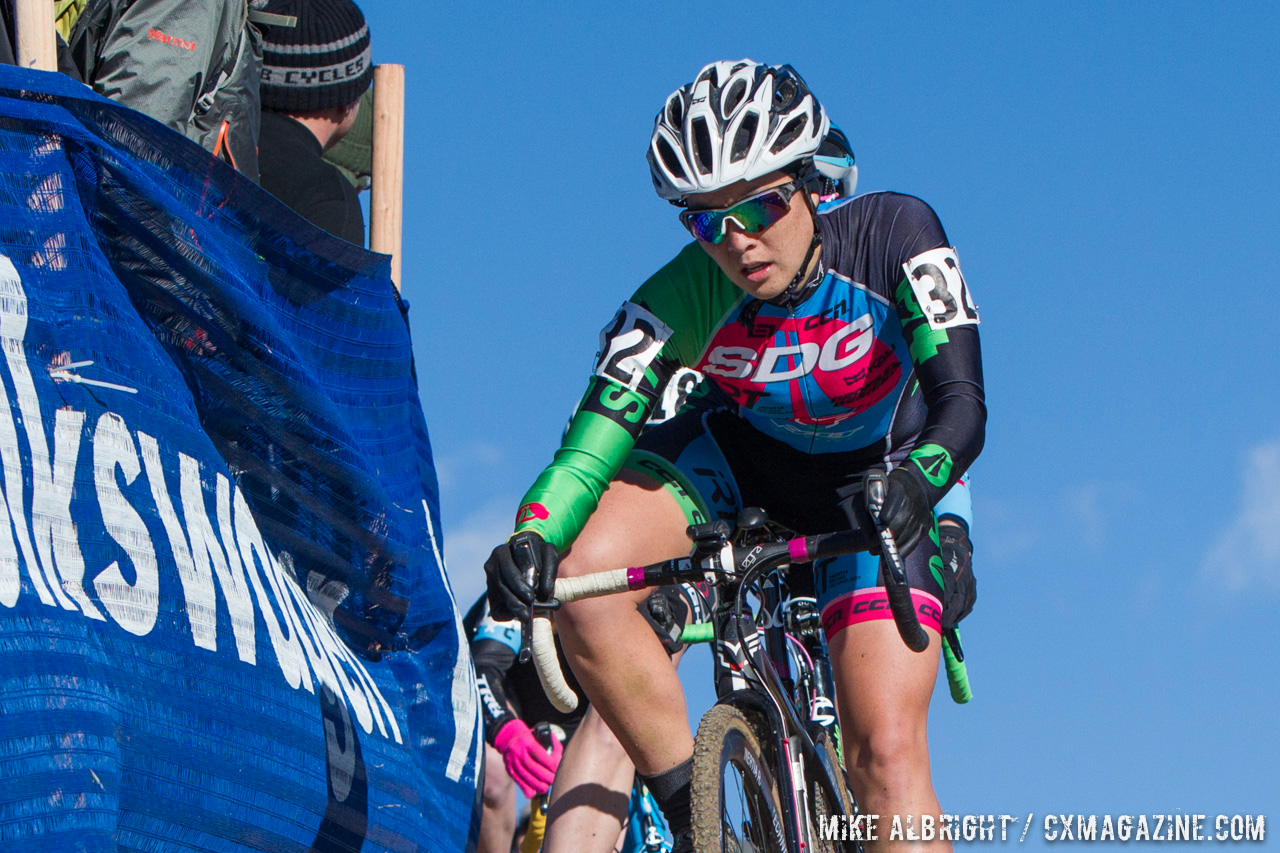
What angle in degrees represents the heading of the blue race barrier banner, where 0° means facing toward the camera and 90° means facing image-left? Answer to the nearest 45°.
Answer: approximately 315°

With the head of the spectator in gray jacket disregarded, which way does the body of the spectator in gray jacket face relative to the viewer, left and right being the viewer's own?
facing away from the viewer and to the right of the viewer

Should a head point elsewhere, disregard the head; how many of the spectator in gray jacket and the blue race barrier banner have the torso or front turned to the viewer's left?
0
